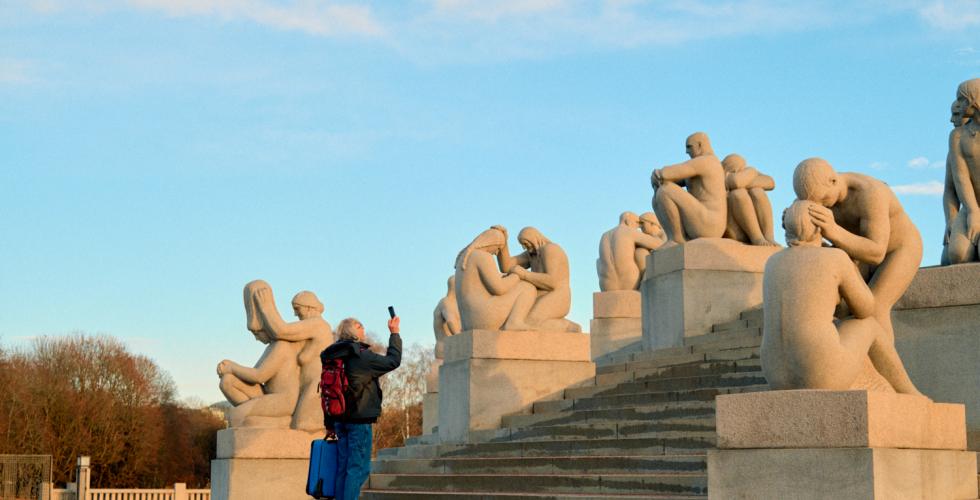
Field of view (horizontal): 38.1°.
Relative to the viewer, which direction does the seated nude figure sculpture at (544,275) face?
to the viewer's left

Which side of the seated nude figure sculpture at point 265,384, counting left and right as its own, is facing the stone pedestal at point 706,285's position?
back

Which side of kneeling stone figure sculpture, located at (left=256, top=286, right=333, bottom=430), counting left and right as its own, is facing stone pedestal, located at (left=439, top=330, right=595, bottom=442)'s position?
back

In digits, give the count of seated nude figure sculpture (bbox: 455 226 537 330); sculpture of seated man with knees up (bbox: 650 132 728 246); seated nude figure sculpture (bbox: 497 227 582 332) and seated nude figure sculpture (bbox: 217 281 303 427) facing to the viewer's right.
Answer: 1

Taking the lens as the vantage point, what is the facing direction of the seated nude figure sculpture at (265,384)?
facing to the left of the viewer

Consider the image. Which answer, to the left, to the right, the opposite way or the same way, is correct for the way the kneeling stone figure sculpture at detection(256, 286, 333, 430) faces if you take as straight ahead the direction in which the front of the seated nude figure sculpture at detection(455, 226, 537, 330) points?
the opposite way

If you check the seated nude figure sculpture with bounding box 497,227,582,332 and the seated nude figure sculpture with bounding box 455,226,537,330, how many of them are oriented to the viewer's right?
1

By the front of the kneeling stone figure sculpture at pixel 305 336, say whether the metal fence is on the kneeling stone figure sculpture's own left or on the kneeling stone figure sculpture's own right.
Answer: on the kneeling stone figure sculpture's own right

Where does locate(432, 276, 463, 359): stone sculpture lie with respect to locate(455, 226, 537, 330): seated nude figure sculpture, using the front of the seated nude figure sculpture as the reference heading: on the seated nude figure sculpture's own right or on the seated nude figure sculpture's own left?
on the seated nude figure sculpture's own left

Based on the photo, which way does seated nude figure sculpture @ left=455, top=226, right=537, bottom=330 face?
to the viewer's right

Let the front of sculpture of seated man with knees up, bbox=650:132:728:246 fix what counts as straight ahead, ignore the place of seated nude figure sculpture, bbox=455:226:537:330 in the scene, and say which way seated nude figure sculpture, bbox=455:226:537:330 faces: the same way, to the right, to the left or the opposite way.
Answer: the opposite way

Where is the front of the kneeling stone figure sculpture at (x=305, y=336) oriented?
to the viewer's left

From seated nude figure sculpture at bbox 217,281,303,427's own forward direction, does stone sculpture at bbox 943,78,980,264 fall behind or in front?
behind

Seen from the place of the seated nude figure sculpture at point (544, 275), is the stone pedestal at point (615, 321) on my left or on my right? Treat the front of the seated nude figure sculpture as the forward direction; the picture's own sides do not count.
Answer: on my right
